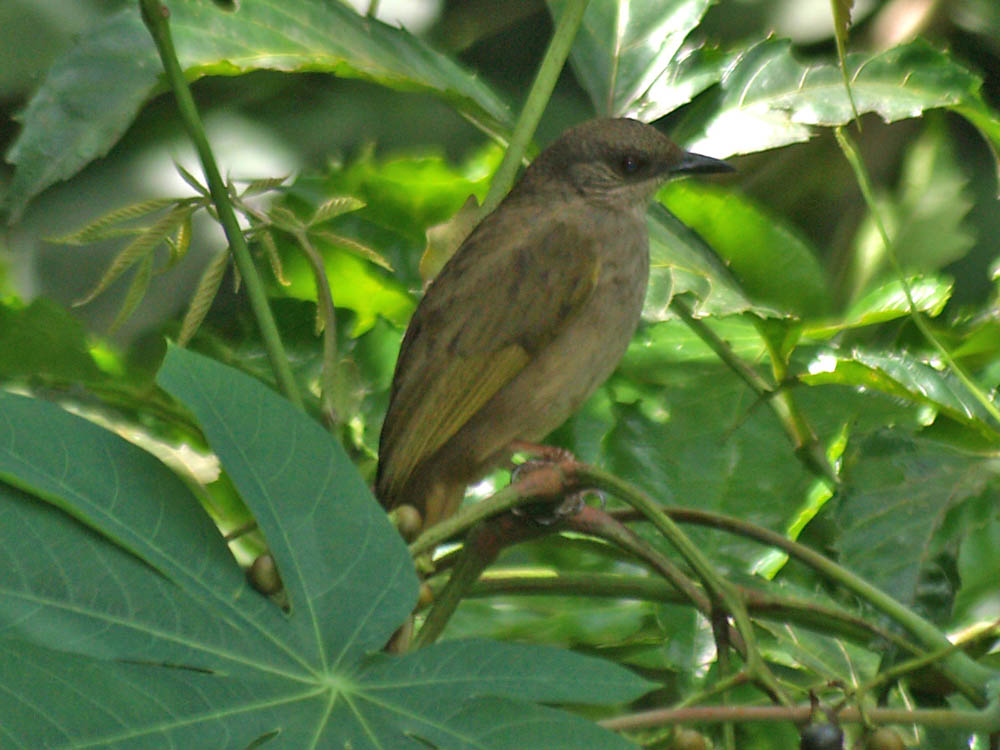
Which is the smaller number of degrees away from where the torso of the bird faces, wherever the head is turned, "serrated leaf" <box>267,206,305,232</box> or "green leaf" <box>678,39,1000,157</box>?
the green leaf

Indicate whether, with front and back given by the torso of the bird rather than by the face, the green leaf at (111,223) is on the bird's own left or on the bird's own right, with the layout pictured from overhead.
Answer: on the bird's own right

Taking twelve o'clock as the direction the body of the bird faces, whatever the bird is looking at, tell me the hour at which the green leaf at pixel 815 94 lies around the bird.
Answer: The green leaf is roughly at 11 o'clock from the bird.

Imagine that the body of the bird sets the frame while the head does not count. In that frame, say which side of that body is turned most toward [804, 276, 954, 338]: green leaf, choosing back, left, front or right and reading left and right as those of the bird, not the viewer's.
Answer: front

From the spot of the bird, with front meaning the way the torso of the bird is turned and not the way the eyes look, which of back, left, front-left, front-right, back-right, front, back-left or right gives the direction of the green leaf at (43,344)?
back-right

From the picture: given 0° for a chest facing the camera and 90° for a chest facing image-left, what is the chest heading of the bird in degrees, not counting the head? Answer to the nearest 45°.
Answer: approximately 270°
